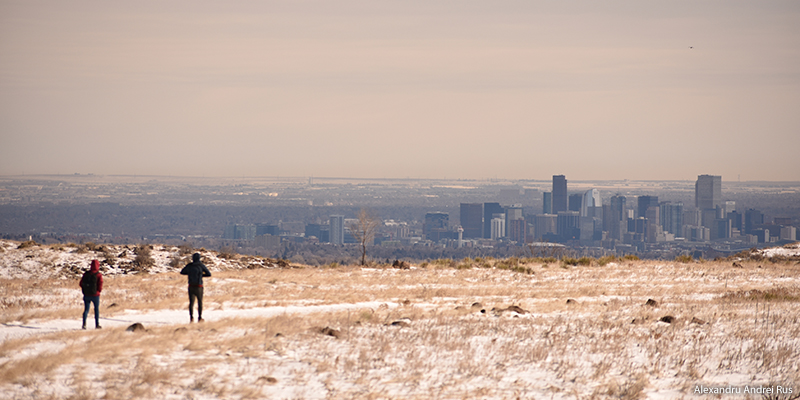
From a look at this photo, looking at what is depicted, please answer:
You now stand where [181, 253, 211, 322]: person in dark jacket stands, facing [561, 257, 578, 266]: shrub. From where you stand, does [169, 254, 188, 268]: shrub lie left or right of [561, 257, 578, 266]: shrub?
left

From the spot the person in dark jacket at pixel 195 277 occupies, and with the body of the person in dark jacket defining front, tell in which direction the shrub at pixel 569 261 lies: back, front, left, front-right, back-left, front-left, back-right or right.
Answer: front-right

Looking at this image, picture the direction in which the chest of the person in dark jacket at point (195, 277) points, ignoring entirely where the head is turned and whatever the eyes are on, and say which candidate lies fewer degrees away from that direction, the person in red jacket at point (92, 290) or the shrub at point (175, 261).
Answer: the shrub

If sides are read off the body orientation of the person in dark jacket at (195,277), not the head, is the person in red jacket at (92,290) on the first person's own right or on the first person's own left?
on the first person's own left

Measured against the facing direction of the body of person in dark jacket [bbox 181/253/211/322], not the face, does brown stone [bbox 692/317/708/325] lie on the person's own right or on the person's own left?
on the person's own right

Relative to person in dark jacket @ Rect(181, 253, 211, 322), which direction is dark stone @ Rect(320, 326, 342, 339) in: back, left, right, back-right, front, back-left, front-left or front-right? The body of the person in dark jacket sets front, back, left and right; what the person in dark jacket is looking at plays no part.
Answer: back-right

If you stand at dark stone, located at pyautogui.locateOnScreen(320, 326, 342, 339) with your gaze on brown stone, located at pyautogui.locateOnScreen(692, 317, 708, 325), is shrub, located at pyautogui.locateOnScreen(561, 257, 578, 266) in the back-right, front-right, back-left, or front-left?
front-left

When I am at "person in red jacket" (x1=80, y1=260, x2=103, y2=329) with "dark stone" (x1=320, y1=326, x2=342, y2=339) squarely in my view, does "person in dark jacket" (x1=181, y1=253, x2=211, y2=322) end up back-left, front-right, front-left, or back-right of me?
front-left

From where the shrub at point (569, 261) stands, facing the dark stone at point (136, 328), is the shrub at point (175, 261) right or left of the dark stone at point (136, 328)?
right

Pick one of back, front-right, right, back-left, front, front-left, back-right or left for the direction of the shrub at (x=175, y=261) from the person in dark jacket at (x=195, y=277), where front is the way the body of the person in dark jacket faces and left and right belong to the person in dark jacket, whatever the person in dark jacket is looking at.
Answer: front

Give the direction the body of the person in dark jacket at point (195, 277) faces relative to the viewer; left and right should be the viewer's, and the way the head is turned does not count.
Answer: facing away from the viewer

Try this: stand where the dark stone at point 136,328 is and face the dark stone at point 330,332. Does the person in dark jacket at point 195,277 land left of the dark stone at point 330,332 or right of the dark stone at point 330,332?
left

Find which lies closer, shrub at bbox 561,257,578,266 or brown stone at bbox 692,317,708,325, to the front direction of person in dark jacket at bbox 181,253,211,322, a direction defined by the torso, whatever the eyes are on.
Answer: the shrub

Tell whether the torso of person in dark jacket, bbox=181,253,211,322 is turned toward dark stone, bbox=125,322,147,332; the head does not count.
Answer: no

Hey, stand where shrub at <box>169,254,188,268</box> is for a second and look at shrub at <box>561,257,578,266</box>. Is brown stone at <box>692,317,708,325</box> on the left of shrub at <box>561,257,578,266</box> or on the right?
right

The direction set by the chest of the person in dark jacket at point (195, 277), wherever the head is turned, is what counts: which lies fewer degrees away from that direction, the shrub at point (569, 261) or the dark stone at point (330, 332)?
the shrub

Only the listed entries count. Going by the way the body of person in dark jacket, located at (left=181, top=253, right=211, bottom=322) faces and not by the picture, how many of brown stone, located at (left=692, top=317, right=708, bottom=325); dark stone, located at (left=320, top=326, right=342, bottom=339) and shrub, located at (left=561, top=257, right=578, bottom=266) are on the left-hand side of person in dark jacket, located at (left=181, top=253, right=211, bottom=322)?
0
